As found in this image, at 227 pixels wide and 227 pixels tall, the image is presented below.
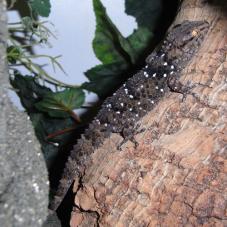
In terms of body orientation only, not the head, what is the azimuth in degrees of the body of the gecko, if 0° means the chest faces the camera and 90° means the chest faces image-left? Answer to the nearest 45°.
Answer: approximately 225°

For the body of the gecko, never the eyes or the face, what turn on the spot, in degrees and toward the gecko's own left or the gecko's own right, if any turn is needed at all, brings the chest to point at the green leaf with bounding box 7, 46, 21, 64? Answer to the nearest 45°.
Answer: approximately 135° to the gecko's own left

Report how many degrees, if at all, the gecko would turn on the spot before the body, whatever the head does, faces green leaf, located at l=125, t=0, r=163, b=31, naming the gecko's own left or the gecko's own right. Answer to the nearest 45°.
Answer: approximately 45° to the gecko's own left
